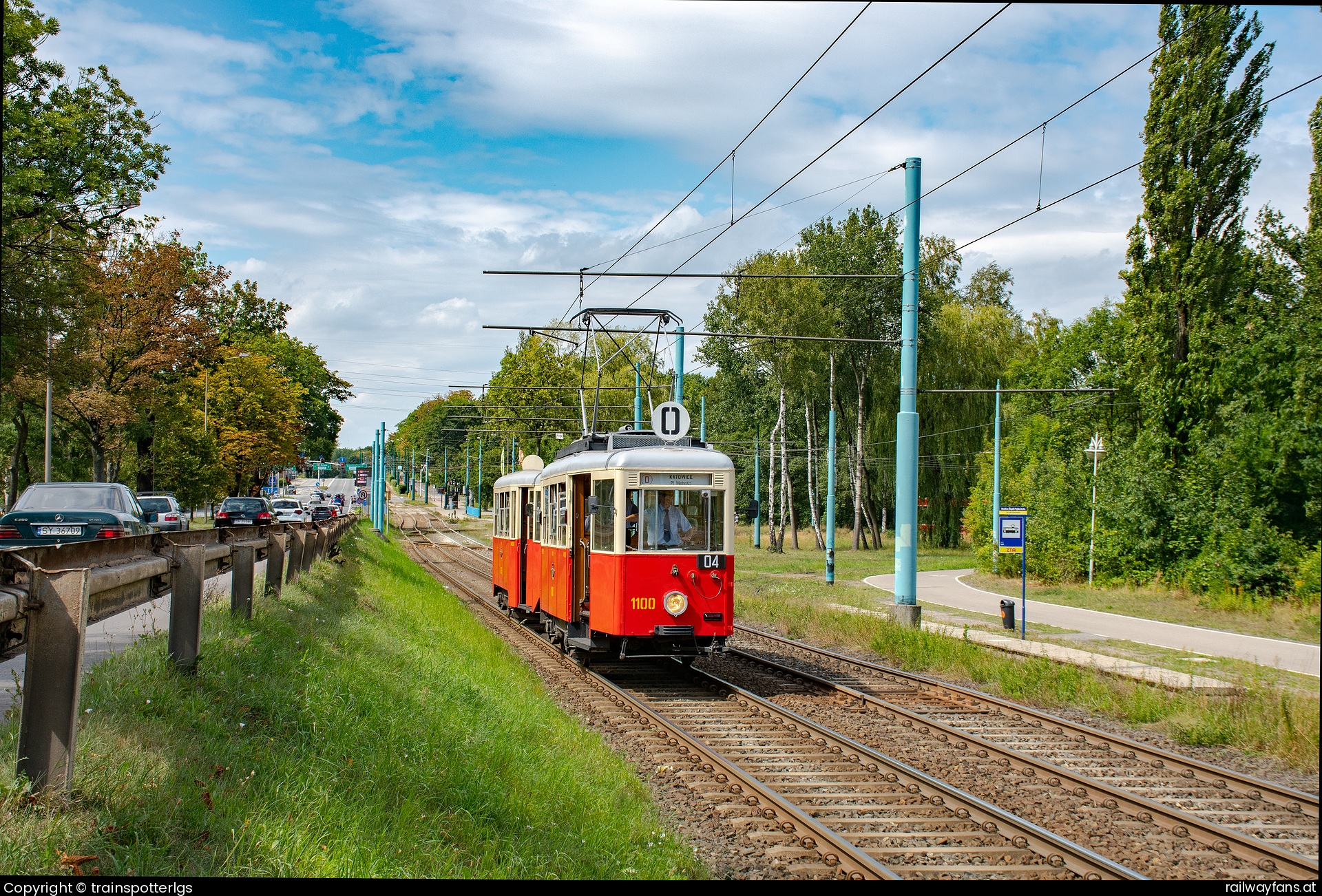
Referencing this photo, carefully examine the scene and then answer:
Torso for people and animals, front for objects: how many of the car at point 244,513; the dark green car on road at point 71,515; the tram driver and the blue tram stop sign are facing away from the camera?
2

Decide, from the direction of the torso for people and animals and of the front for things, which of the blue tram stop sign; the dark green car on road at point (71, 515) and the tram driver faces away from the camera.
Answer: the dark green car on road

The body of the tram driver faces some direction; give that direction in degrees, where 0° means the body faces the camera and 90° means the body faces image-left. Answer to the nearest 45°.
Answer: approximately 0°

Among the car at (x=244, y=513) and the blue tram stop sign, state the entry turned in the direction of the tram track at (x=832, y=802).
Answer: the blue tram stop sign

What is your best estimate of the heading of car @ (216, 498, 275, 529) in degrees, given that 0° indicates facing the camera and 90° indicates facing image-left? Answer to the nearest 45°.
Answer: approximately 180°

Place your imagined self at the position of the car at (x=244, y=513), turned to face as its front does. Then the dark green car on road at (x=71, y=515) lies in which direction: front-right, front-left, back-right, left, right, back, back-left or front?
back

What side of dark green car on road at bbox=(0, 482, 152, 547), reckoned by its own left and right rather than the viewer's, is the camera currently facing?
back
